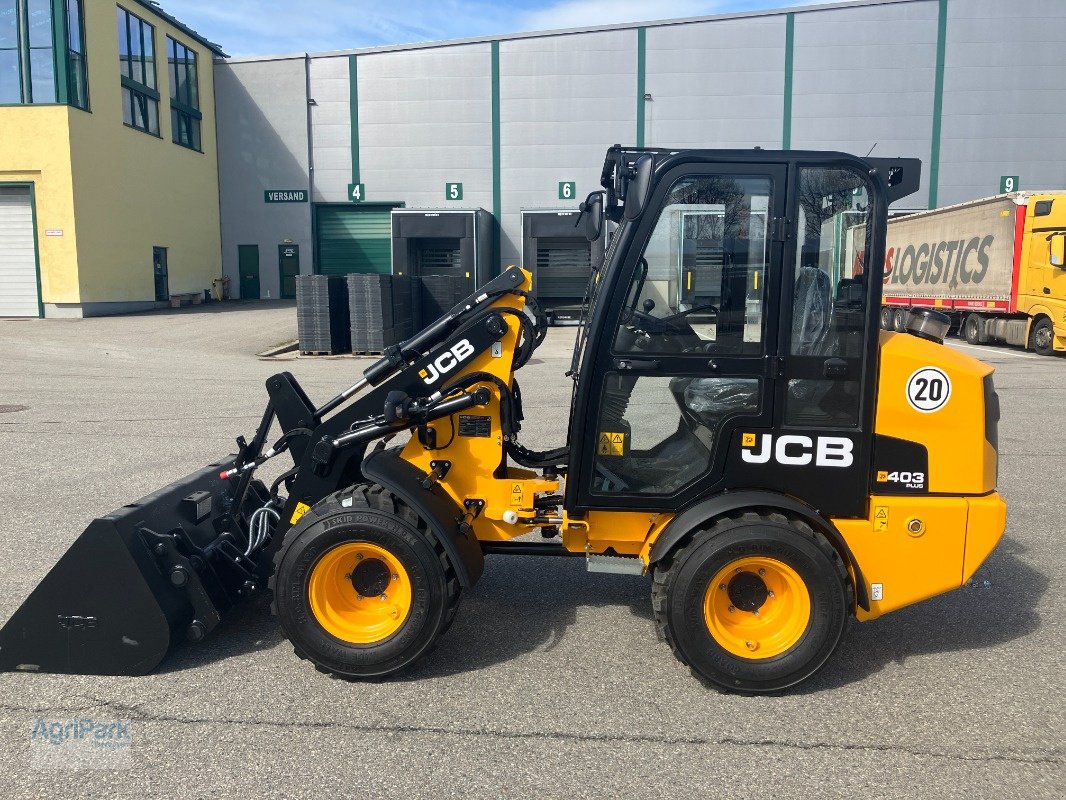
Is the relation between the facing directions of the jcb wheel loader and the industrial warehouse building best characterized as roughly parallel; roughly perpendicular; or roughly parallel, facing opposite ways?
roughly perpendicular

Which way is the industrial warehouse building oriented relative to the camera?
toward the camera

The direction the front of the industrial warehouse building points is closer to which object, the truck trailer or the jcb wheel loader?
the jcb wheel loader

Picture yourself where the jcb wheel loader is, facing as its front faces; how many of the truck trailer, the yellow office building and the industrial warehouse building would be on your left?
0

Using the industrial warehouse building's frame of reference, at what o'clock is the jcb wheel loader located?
The jcb wheel loader is roughly at 12 o'clock from the industrial warehouse building.

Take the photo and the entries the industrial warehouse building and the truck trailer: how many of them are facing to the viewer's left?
0

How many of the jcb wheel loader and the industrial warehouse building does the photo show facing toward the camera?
1

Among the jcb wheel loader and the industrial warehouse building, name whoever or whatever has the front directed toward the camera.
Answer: the industrial warehouse building

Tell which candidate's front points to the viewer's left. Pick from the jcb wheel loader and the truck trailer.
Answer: the jcb wheel loader

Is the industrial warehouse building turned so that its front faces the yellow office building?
no

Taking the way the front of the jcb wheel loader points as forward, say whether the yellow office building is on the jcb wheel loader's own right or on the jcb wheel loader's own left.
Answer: on the jcb wheel loader's own right

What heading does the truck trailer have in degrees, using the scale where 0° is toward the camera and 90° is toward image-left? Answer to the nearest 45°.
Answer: approximately 315°

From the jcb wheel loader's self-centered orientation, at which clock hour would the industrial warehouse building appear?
The industrial warehouse building is roughly at 3 o'clock from the jcb wheel loader.

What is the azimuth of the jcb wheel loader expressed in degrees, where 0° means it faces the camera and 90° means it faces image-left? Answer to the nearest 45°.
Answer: approximately 90°

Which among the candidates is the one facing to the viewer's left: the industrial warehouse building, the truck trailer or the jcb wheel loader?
the jcb wheel loader
